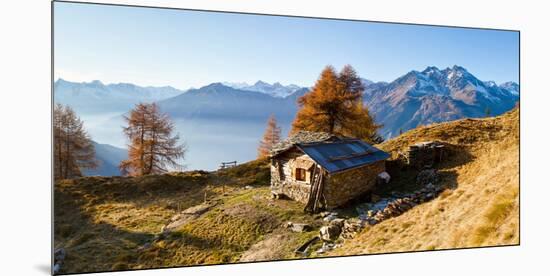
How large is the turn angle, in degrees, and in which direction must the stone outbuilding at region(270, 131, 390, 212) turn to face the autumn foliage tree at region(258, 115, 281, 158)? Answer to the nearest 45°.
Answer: approximately 135° to its right

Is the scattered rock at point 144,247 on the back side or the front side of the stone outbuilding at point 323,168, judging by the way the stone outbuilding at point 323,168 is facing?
on the front side

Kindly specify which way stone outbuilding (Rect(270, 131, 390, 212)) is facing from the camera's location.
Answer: facing the viewer and to the left of the viewer

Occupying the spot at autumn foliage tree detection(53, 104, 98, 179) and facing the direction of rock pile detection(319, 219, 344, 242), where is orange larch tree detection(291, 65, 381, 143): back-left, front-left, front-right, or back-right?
front-left

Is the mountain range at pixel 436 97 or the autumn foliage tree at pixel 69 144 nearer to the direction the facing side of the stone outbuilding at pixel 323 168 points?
the autumn foliage tree

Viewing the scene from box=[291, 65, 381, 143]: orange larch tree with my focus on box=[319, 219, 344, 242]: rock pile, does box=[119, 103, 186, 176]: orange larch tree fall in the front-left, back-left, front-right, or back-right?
front-right

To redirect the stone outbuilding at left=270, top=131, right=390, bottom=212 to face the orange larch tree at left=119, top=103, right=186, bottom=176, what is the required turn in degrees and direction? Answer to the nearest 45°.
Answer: approximately 45° to its right
